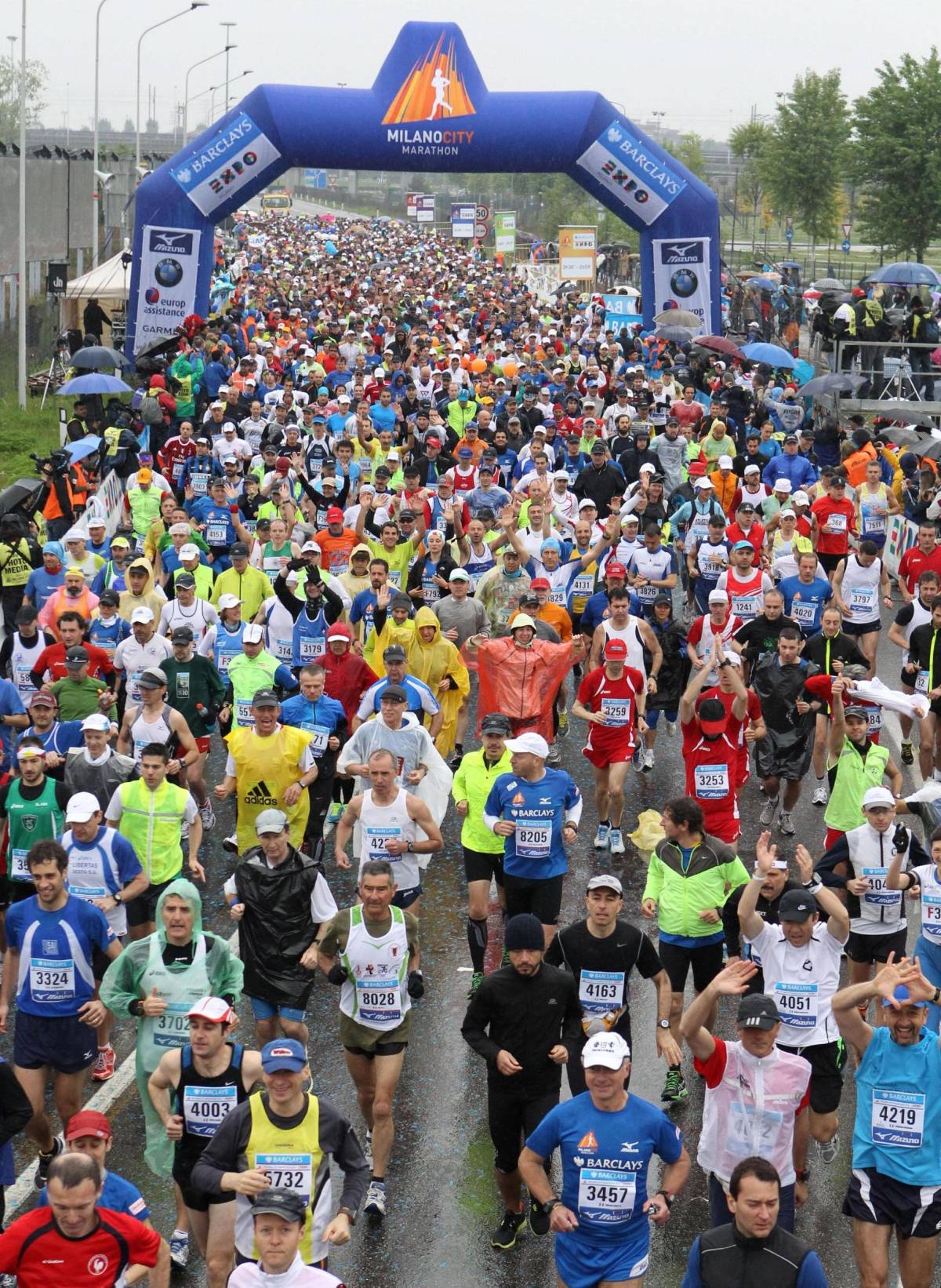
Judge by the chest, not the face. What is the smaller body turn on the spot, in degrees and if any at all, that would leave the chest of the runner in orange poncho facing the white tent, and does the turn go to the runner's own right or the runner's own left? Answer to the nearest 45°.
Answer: approximately 180°

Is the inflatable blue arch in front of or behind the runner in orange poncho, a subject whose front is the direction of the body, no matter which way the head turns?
behind

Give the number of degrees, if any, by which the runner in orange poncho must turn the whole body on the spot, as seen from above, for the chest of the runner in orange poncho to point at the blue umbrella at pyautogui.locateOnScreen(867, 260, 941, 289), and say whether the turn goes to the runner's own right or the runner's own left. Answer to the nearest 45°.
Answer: approximately 180°

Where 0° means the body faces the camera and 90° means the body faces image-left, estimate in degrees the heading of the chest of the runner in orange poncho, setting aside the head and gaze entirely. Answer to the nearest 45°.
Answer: approximately 0°
